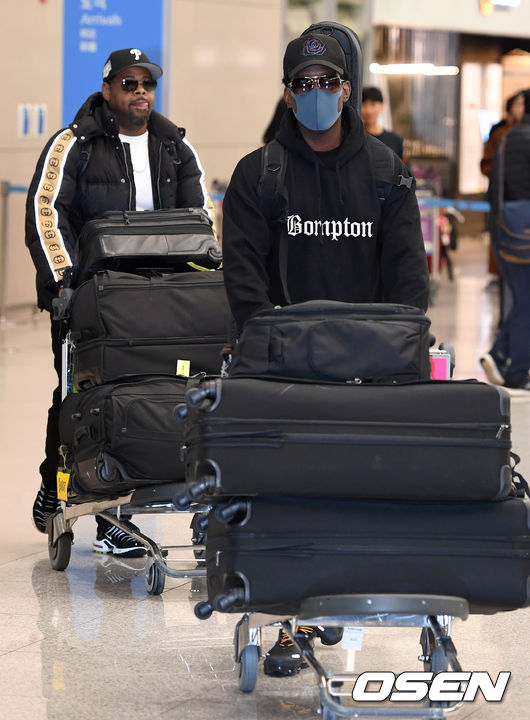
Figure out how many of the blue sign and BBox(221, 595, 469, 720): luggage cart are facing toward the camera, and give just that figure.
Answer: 2

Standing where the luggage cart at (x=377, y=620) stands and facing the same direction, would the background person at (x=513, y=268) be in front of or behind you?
behind

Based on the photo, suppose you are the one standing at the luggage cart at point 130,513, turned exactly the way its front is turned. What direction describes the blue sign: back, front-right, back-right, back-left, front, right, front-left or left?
back-left

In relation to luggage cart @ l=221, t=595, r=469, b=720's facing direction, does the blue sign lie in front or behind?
behind

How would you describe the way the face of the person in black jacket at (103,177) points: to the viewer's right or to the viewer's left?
to the viewer's right

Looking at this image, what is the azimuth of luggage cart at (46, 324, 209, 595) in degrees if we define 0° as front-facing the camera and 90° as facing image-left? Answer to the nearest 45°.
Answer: approximately 315°

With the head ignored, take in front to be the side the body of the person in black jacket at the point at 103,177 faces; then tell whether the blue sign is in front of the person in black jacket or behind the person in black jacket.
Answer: behind

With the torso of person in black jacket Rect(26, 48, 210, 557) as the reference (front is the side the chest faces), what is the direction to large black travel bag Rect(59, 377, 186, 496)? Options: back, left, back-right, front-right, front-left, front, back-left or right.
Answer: front-right
